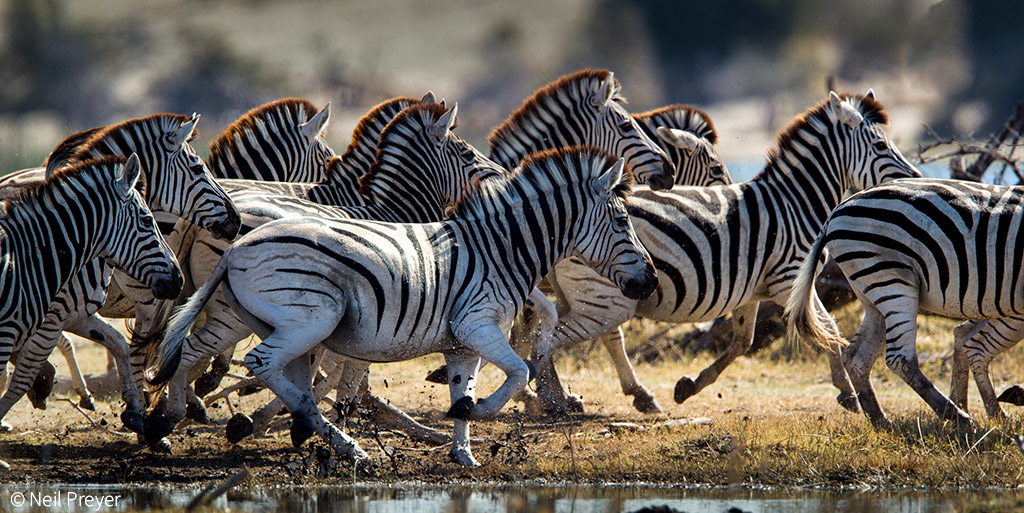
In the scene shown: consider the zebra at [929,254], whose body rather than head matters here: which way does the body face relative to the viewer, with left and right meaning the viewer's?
facing to the right of the viewer

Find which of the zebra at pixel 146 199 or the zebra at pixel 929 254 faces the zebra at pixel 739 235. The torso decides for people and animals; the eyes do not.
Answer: the zebra at pixel 146 199

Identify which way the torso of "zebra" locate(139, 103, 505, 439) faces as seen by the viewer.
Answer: to the viewer's right

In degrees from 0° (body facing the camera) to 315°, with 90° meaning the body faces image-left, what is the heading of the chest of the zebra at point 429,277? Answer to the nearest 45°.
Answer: approximately 270°

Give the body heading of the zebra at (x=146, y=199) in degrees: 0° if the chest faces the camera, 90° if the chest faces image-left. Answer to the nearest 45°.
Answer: approximately 270°

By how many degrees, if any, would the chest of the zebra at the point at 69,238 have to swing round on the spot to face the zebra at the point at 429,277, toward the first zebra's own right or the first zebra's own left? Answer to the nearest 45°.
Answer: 0° — it already faces it

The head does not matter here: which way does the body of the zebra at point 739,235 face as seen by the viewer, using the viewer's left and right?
facing to the right of the viewer

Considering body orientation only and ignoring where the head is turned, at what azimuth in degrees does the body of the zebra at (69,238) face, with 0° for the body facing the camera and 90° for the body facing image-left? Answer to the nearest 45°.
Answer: approximately 270°

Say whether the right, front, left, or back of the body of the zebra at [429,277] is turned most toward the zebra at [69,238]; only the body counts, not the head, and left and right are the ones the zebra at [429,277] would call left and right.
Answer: back
